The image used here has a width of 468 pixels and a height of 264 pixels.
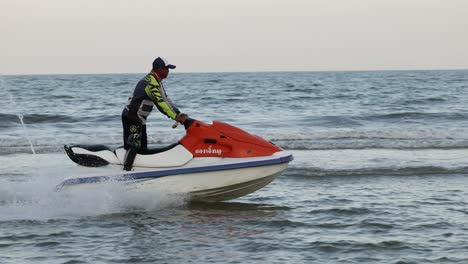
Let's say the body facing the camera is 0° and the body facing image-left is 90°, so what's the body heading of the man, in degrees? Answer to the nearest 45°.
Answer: approximately 270°

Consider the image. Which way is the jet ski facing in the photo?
to the viewer's right

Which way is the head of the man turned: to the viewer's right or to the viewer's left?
to the viewer's right
